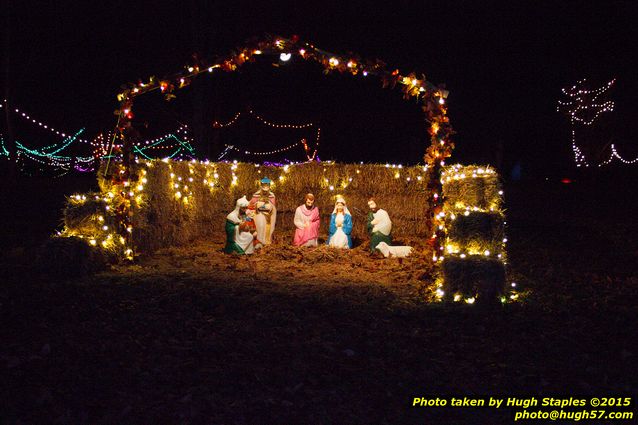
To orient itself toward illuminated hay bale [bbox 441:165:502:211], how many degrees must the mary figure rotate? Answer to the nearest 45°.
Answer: approximately 45° to its left

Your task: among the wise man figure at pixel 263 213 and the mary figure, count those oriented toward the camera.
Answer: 2

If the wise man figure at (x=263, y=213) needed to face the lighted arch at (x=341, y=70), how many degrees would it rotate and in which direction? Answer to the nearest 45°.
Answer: approximately 45° to its left

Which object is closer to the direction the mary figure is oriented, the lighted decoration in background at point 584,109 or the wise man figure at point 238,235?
the wise man figure

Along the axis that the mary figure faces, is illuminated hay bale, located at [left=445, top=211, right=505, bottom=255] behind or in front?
in front

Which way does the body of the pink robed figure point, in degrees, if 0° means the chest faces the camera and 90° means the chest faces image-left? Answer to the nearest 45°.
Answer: approximately 0°

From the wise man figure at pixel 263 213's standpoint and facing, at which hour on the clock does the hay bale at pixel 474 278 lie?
The hay bale is roughly at 11 o'clock from the wise man figure.

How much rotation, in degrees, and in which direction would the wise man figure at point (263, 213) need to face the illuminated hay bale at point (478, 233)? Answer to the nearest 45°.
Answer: approximately 45° to its left

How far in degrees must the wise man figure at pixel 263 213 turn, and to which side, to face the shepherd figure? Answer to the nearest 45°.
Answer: approximately 90° to its left

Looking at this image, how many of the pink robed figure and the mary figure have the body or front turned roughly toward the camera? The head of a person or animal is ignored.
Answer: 2

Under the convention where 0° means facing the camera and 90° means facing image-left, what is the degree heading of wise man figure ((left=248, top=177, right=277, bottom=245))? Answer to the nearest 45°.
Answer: approximately 0°
